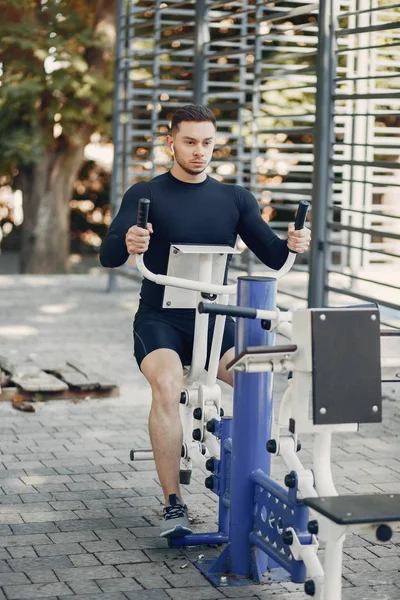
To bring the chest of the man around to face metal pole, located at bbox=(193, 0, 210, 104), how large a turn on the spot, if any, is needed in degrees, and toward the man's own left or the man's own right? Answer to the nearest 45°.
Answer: approximately 135° to the man's own left

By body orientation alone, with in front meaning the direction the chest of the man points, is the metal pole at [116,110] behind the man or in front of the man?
behind

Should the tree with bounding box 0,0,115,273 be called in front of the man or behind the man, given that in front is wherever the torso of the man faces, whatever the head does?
behind

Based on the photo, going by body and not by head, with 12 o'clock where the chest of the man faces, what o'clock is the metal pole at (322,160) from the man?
The metal pole is roughly at 8 o'clock from the man.
